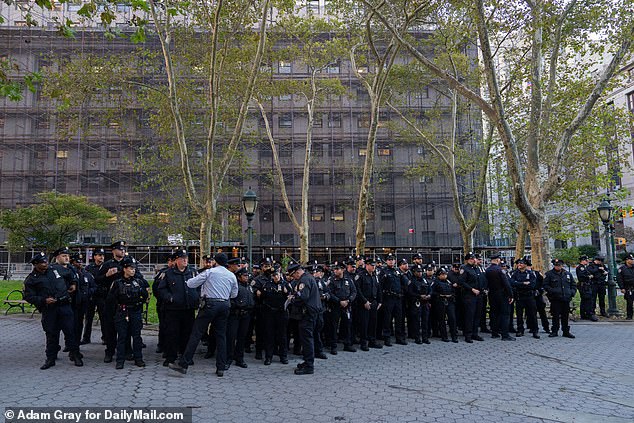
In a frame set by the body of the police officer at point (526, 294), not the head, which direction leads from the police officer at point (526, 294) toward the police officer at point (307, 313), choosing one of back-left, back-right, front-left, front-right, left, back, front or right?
front-right

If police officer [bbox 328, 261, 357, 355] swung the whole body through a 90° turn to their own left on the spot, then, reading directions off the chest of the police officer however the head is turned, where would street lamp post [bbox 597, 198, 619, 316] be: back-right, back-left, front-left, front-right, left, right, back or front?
front-left

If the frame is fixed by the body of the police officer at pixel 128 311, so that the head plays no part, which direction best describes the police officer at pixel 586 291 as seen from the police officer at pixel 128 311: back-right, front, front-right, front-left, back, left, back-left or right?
left

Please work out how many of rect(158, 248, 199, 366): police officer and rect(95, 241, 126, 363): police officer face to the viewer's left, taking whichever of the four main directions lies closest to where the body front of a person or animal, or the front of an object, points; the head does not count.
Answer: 0

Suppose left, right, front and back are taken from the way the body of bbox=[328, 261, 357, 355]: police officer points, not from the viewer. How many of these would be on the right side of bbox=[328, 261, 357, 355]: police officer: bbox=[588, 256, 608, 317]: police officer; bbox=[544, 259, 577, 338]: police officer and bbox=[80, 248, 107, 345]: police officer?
1

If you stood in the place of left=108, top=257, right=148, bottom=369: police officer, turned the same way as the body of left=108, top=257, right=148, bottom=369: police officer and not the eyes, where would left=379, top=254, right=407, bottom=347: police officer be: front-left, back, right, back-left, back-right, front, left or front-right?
left

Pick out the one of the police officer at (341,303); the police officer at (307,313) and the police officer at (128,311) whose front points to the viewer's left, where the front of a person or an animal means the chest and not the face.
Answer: the police officer at (307,313)

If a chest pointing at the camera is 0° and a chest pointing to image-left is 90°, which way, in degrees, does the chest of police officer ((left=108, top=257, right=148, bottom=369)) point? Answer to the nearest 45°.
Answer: approximately 0°

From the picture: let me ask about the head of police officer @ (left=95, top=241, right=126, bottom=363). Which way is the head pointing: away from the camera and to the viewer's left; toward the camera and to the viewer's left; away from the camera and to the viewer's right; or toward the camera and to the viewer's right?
toward the camera and to the viewer's right

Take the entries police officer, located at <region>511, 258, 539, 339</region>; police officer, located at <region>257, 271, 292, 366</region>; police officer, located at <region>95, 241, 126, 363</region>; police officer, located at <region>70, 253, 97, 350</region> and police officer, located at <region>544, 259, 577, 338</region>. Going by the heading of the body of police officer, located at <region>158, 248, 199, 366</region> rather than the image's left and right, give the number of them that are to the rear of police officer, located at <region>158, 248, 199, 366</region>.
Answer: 2

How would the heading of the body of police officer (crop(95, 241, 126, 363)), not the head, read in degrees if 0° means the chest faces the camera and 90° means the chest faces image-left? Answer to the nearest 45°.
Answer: approximately 315°

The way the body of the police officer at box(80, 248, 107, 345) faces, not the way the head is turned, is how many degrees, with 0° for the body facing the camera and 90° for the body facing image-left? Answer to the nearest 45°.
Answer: approximately 315°
